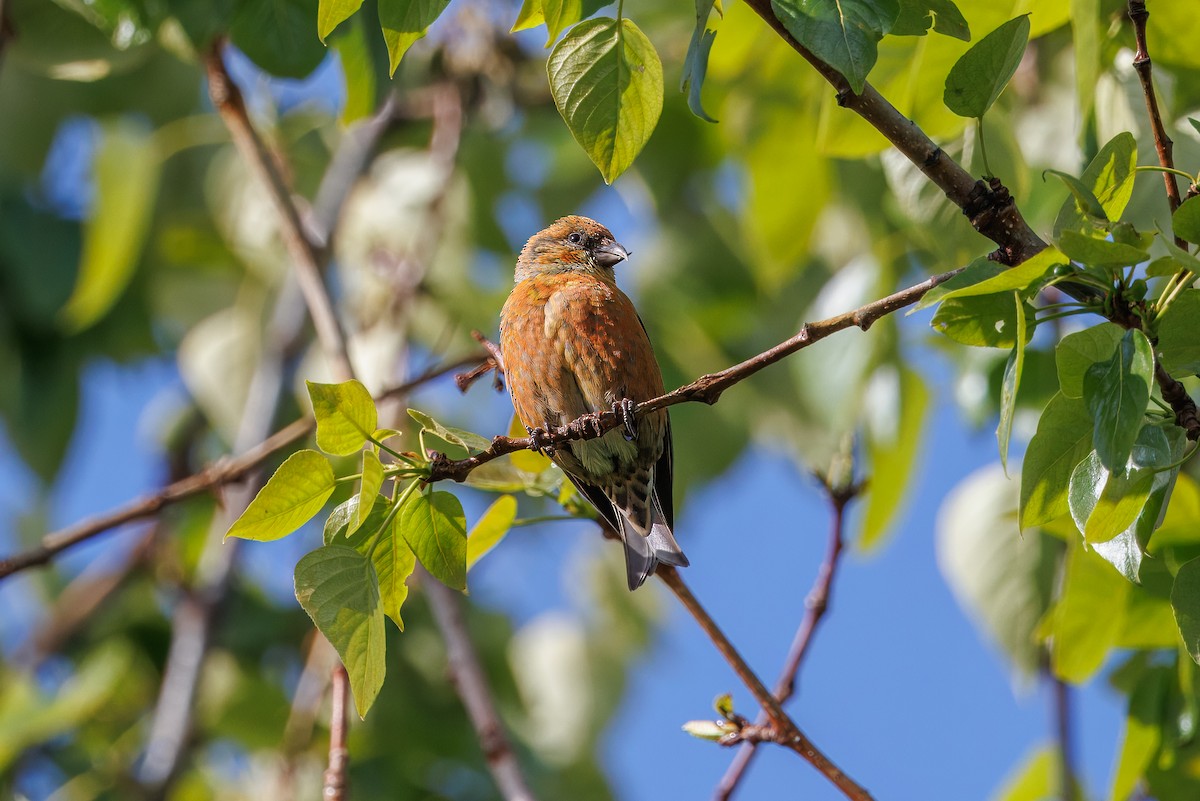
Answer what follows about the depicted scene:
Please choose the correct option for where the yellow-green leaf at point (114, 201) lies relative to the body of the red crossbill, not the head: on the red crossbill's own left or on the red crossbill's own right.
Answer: on the red crossbill's own right

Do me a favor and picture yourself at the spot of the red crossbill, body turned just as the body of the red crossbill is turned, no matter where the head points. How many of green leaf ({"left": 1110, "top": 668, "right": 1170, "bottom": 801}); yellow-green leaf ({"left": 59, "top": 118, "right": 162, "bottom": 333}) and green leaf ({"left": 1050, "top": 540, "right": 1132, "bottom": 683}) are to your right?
1

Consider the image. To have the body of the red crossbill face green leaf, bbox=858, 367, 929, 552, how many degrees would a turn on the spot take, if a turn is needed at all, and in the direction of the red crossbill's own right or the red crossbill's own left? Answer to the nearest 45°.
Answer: approximately 90° to the red crossbill's own left

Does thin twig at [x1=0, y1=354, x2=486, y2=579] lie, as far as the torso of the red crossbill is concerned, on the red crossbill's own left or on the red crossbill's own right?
on the red crossbill's own right

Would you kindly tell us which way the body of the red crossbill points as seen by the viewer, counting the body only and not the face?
toward the camera

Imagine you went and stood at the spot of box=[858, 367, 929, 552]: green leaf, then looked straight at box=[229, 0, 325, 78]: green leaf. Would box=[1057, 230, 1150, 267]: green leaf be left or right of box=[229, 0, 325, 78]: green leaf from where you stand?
left
